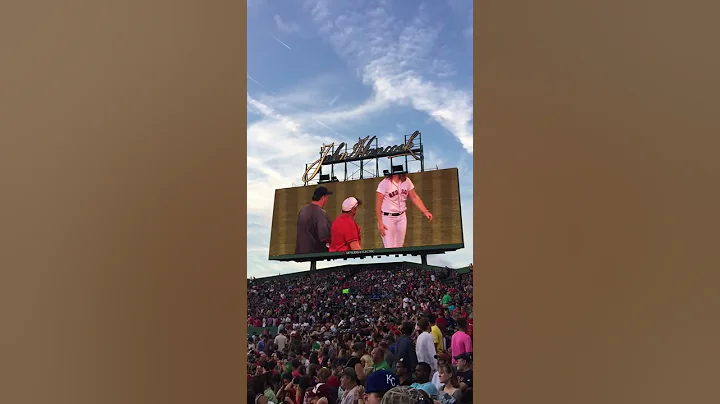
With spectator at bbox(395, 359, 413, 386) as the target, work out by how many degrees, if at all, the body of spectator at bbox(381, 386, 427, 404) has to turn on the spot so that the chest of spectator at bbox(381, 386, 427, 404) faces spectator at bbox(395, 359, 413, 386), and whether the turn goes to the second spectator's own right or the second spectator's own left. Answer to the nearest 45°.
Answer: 0° — they already face them

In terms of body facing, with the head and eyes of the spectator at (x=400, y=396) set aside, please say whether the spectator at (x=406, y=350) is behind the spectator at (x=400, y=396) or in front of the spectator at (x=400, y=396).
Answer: in front

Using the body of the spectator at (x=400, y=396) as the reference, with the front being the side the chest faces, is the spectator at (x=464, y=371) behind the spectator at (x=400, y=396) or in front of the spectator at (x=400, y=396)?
in front

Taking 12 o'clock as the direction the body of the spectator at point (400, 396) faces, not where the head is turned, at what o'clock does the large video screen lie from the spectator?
The large video screen is roughly at 12 o'clock from the spectator.

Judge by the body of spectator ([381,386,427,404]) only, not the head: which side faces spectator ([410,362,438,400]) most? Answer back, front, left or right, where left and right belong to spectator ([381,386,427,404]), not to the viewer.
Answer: front

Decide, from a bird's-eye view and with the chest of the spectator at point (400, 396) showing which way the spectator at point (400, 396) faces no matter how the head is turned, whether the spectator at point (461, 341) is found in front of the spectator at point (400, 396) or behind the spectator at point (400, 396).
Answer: in front

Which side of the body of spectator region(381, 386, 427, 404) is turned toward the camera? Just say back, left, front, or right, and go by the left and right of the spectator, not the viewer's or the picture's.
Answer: back

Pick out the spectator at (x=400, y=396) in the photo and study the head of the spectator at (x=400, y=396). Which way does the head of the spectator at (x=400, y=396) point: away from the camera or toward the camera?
away from the camera
